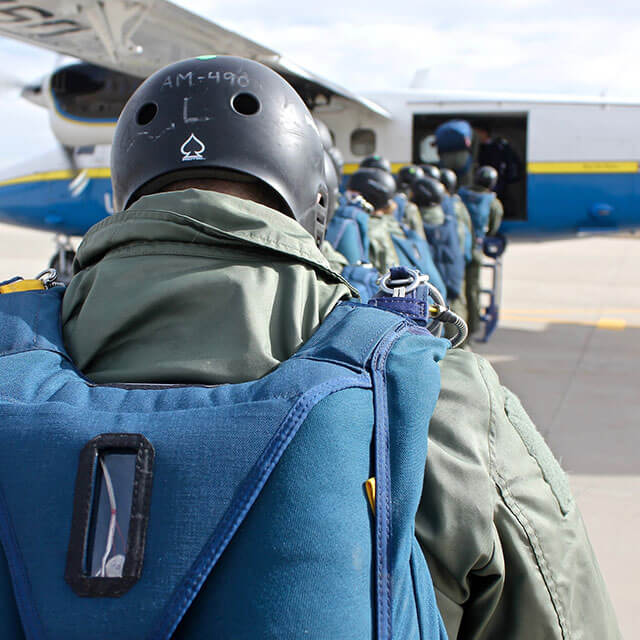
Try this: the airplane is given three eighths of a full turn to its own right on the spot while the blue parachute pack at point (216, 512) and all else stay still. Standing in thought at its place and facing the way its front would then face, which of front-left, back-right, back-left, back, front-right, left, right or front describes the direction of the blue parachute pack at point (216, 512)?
back-right

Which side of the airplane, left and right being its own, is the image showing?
left
